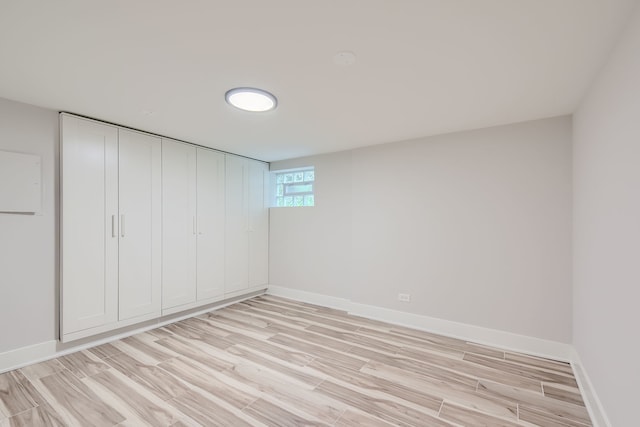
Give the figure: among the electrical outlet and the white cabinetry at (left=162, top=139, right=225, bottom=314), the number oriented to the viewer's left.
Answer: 0

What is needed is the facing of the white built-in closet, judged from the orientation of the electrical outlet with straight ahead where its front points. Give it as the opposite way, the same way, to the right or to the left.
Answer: to the left

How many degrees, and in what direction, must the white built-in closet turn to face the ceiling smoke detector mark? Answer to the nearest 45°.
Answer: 0° — it already faces it

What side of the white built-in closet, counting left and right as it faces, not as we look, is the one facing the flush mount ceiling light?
front

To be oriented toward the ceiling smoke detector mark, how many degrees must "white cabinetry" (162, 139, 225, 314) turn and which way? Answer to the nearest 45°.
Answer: approximately 45° to its right

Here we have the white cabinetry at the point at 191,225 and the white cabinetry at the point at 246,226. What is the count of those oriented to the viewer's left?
0

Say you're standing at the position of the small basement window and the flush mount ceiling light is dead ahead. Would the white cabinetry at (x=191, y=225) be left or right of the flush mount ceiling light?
right

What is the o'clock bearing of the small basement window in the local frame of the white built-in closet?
The small basement window is roughly at 10 o'clock from the white built-in closet.

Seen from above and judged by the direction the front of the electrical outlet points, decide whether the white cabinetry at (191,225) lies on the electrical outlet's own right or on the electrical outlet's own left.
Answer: on the electrical outlet's own right

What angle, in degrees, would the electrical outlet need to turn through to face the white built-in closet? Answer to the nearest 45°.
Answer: approximately 90° to its right

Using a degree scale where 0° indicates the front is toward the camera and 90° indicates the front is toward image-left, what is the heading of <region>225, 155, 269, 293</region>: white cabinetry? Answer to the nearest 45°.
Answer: approximately 315°

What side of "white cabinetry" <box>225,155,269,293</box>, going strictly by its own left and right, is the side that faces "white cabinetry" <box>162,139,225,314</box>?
right
